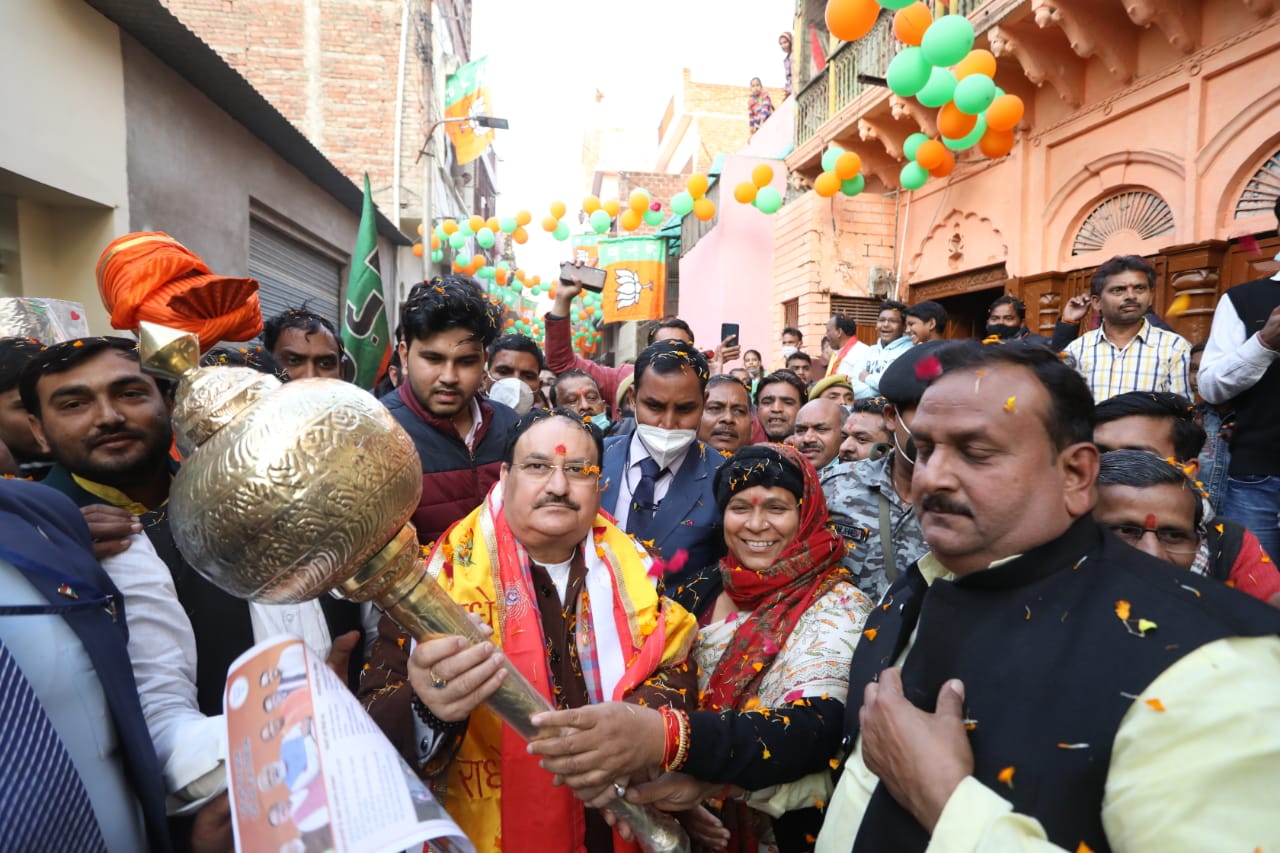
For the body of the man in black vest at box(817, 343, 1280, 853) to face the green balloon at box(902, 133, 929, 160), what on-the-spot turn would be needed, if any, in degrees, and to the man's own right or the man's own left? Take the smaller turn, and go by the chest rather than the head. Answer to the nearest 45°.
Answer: approximately 135° to the man's own right

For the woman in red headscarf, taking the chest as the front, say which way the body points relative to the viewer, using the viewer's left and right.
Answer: facing the viewer and to the left of the viewer

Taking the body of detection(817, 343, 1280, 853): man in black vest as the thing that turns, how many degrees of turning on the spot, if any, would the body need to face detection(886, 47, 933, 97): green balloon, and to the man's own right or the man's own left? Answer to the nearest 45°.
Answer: approximately 135° to the man's own right

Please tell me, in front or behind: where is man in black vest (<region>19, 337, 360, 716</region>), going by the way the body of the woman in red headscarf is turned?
in front

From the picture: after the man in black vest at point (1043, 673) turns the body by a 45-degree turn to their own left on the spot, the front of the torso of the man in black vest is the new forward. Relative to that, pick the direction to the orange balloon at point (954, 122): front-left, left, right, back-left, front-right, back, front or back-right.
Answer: back

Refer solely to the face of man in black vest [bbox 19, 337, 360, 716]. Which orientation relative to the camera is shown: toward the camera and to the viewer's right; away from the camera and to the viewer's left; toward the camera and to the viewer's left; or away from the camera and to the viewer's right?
toward the camera and to the viewer's right

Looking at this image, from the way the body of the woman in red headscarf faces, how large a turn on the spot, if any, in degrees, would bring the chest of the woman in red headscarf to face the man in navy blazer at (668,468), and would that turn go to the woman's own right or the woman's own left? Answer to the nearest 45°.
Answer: approximately 135° to the woman's own right

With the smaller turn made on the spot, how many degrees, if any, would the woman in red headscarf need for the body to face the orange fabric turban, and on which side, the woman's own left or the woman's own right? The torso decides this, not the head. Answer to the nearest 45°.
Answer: approximately 45° to the woman's own right

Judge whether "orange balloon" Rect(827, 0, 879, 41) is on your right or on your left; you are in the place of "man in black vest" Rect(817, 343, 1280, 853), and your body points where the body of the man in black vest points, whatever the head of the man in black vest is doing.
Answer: on your right

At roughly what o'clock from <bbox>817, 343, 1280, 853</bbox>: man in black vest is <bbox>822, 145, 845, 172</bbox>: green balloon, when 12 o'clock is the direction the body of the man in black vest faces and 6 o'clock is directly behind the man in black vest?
The green balloon is roughly at 4 o'clock from the man in black vest.

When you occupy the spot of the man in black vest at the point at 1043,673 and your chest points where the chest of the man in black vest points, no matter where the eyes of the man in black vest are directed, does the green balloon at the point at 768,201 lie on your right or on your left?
on your right

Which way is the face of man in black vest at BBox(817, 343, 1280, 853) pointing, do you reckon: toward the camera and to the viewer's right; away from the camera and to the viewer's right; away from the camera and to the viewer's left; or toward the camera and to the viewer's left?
toward the camera and to the viewer's left

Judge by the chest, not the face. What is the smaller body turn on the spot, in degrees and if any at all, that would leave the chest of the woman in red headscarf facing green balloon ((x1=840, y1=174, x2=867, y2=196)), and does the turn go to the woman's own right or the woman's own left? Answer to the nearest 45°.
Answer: approximately 135° to the woman's own right

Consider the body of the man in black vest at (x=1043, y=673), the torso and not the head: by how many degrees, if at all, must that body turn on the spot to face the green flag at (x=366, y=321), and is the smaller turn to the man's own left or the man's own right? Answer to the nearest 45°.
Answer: approximately 90° to the man's own right

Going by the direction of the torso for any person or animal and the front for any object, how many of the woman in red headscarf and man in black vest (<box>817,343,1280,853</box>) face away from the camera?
0
